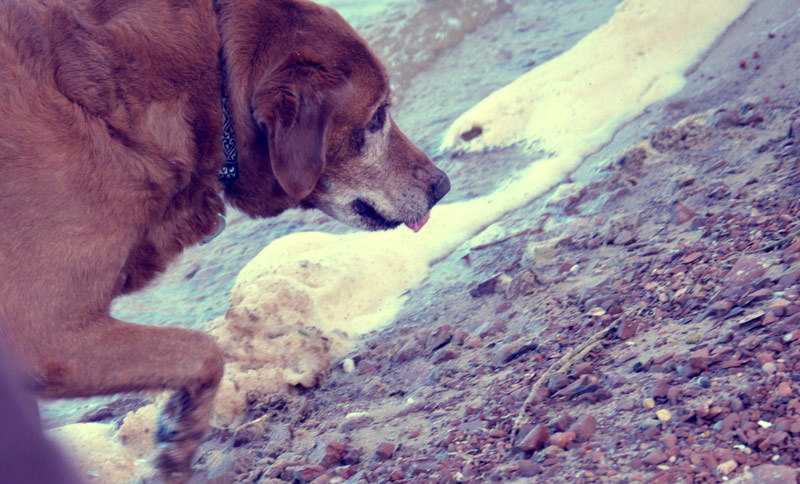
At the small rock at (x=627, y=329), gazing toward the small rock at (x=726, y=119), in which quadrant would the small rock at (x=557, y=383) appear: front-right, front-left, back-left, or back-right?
back-left

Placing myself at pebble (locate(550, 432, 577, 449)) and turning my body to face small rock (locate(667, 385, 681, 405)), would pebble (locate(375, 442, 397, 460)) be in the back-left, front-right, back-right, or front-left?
back-left

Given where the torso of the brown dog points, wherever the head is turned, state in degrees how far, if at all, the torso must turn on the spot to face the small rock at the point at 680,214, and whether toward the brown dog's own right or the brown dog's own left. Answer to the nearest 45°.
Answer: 0° — it already faces it

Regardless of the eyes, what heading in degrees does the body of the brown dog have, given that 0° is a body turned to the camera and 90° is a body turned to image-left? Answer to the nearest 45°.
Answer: approximately 270°

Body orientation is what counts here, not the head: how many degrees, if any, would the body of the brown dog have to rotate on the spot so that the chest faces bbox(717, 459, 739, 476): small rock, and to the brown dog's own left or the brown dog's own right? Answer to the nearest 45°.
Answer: approximately 45° to the brown dog's own right

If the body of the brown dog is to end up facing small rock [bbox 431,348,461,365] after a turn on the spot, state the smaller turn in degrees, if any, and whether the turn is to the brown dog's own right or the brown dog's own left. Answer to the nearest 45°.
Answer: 0° — it already faces it

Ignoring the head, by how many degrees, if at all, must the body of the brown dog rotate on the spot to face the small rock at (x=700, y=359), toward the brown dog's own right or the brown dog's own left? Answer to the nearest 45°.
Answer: approximately 45° to the brown dog's own right

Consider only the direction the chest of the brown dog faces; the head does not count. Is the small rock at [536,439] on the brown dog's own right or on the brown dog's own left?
on the brown dog's own right

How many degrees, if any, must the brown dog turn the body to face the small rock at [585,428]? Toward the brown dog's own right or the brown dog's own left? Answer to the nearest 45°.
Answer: approximately 45° to the brown dog's own right

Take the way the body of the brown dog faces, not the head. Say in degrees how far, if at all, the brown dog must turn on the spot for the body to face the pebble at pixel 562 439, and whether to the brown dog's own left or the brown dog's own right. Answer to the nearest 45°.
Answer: approximately 45° to the brown dog's own right

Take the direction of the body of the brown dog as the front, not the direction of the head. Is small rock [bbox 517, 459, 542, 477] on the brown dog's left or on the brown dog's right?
on the brown dog's right
